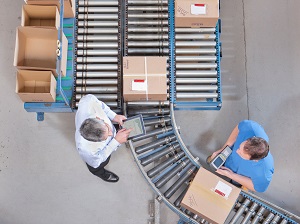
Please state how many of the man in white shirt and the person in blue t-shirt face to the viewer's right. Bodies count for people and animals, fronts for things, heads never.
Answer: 1

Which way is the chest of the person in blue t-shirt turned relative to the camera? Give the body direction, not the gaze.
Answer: to the viewer's left

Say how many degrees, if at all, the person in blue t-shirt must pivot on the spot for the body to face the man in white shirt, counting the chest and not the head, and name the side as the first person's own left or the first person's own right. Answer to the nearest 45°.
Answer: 0° — they already face them

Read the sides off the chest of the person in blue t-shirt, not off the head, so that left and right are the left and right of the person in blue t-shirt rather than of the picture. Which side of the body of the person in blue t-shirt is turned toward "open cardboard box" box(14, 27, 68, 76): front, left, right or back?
front

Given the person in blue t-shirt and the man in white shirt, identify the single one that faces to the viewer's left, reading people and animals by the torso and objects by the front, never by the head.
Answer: the person in blue t-shirt

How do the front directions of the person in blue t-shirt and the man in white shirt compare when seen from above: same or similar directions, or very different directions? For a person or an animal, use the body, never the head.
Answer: very different directions

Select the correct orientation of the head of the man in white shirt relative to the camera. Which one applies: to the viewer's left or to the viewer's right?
to the viewer's right

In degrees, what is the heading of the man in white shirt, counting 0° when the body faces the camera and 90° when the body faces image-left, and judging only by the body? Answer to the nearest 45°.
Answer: approximately 270°

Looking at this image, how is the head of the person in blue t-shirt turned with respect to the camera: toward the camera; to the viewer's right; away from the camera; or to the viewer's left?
to the viewer's left

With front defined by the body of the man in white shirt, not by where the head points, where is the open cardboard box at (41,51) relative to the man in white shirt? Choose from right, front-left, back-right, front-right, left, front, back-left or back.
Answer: back-left

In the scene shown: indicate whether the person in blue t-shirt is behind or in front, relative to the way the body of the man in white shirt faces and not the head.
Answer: in front
